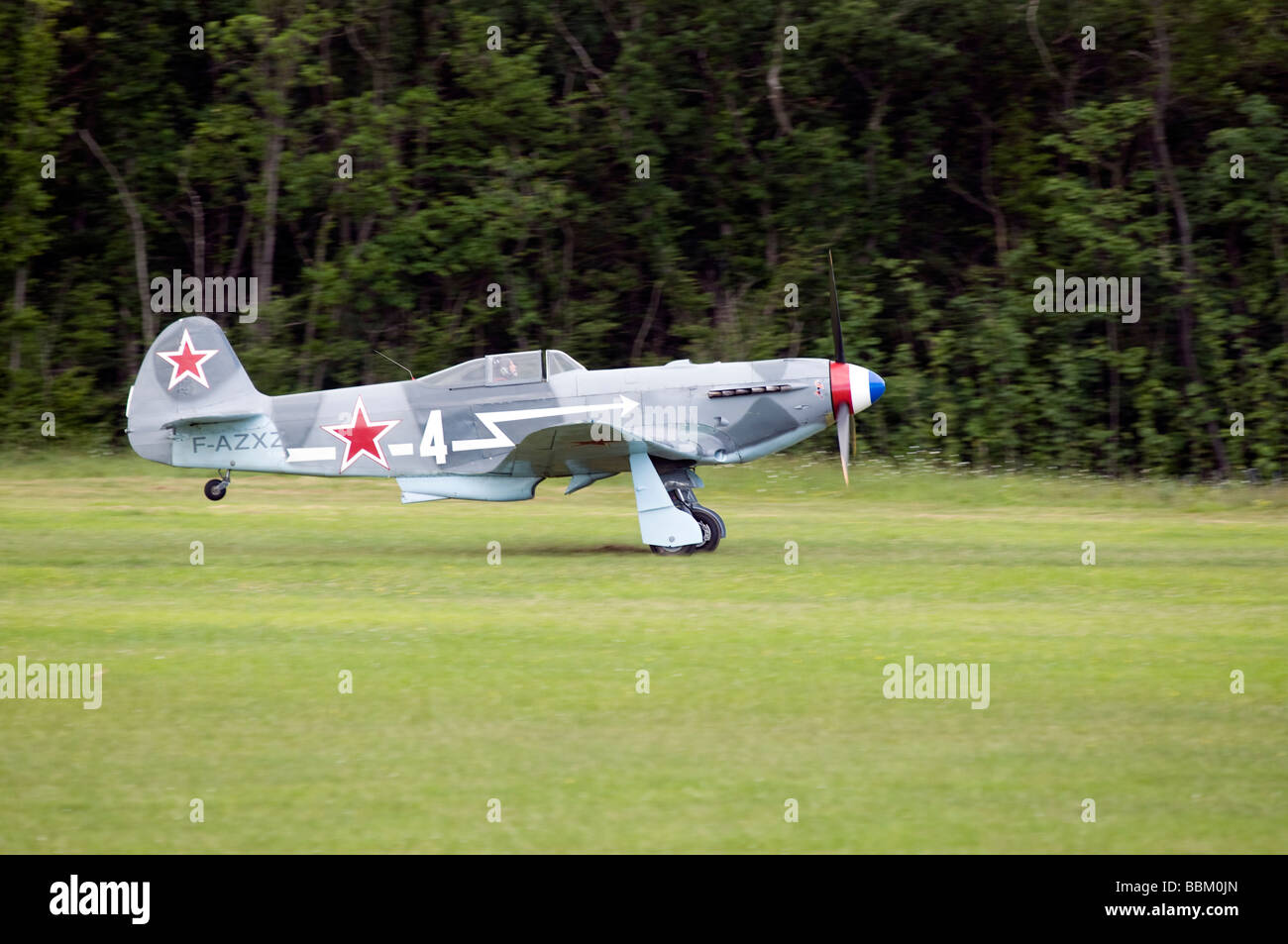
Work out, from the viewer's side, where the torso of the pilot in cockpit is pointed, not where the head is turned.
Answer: to the viewer's right

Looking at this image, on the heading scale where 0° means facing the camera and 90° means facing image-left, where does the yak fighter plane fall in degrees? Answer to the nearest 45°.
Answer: approximately 270°
